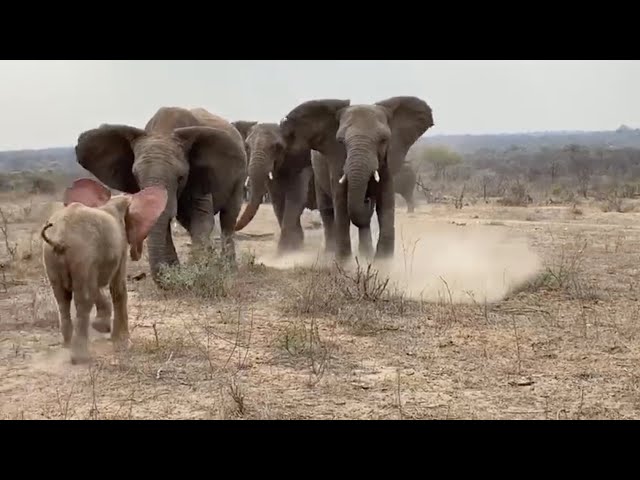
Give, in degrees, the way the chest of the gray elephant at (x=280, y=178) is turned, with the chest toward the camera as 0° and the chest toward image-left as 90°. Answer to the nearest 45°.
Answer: approximately 45°

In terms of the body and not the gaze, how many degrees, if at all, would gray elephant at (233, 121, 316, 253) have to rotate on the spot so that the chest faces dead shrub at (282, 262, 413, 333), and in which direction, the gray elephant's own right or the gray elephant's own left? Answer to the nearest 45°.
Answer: approximately 45° to the gray elephant's own left

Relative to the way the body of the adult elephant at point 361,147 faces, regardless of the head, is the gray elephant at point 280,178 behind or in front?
behind

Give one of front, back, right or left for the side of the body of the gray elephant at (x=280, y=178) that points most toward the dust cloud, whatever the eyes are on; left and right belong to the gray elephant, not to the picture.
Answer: left

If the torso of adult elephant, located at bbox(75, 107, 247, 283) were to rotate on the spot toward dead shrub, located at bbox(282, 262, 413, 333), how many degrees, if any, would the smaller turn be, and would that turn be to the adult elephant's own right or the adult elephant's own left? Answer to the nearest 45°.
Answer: approximately 90° to the adult elephant's own left

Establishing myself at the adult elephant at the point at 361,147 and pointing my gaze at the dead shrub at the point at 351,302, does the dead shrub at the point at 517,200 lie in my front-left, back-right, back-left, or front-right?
back-left

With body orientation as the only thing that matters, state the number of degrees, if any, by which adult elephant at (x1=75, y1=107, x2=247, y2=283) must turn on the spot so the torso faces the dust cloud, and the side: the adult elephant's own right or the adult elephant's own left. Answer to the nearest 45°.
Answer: approximately 135° to the adult elephant's own left

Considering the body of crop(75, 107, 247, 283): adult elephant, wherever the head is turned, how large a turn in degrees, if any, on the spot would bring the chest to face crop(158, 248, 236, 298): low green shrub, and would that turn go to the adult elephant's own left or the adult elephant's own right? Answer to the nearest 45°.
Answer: approximately 45° to the adult elephant's own left

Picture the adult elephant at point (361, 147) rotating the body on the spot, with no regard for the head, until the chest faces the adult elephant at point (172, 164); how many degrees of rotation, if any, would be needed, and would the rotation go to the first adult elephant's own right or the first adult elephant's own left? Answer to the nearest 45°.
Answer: approximately 45° to the first adult elephant's own right
